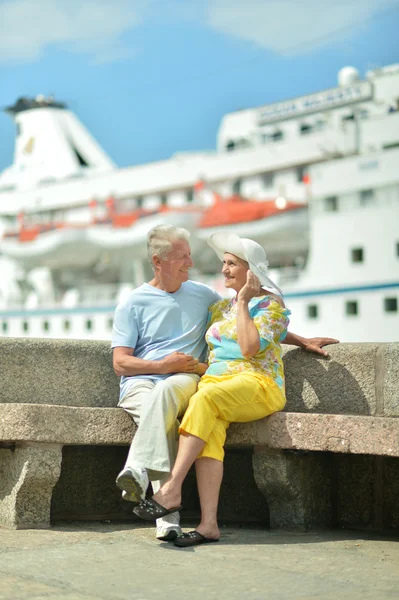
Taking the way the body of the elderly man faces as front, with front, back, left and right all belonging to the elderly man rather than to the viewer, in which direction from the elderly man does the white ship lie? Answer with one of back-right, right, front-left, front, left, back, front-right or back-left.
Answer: back

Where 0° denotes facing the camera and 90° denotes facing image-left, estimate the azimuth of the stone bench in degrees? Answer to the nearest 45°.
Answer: approximately 0°

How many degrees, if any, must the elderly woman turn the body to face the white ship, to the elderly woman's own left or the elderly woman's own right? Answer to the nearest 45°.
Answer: approximately 135° to the elderly woman's own right

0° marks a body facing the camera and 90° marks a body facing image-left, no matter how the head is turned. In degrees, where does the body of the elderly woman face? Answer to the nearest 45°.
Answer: approximately 45°

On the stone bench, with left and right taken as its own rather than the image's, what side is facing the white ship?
back
